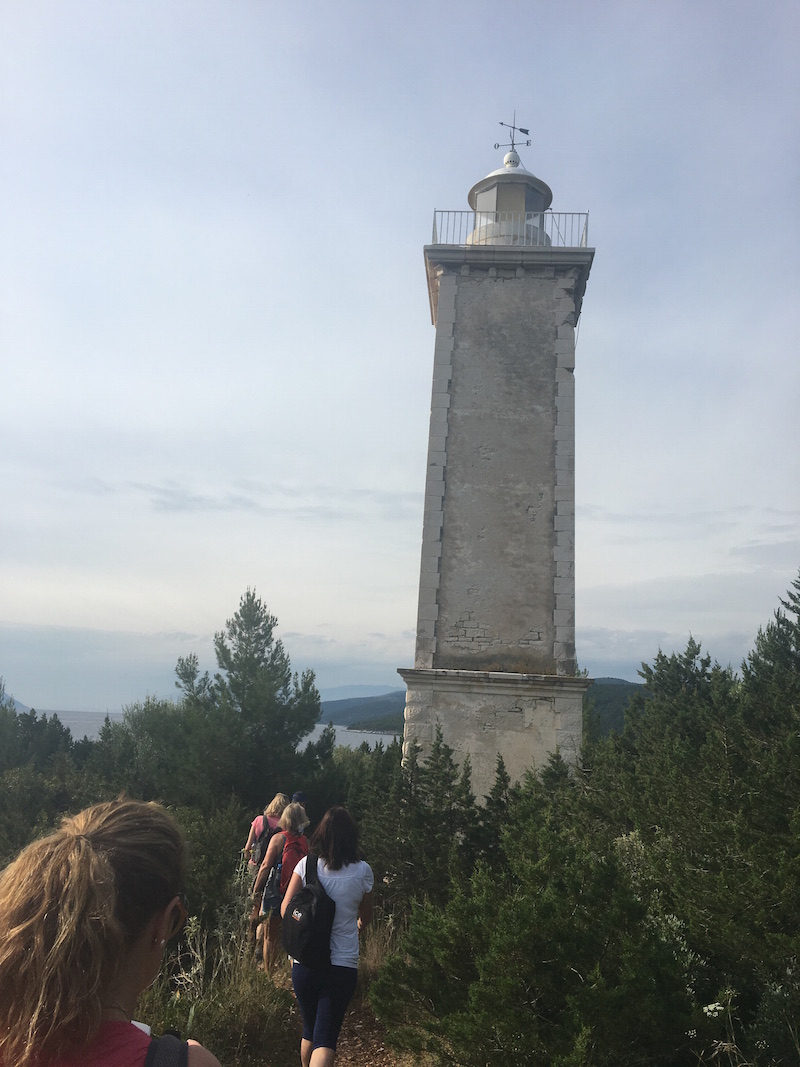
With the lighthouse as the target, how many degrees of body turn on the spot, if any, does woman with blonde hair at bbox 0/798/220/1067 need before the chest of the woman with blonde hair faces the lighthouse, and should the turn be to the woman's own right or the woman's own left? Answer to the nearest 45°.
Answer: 0° — they already face it

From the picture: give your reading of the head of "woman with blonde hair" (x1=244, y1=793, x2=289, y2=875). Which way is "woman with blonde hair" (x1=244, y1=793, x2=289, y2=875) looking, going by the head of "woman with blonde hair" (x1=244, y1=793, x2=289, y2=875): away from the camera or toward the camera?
away from the camera

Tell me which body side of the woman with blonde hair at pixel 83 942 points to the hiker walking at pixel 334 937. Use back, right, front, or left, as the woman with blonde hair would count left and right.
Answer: front

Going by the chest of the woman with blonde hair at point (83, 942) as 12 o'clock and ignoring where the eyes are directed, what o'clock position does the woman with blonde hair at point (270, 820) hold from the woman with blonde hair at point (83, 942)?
the woman with blonde hair at point (270, 820) is roughly at 11 o'clock from the woman with blonde hair at point (83, 942).

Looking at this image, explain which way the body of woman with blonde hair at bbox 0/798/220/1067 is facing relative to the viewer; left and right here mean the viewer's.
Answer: facing away from the viewer and to the right of the viewer

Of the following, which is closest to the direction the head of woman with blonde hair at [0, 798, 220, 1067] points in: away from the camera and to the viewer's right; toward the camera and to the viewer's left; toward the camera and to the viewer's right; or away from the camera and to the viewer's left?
away from the camera and to the viewer's right

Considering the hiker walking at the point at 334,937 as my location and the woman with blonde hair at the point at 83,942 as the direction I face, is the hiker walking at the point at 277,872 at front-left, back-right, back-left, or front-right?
back-right
